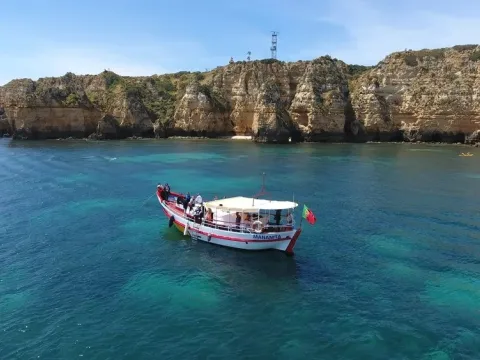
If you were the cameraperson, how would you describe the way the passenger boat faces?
facing away from the viewer and to the left of the viewer
